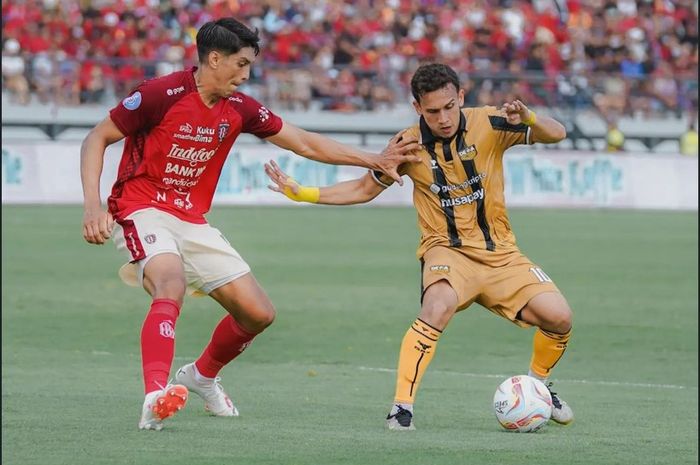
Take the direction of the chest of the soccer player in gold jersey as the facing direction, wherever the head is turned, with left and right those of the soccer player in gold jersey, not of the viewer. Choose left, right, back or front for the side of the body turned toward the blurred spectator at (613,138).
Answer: back

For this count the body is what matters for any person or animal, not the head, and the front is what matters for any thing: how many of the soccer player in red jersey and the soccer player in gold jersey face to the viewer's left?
0

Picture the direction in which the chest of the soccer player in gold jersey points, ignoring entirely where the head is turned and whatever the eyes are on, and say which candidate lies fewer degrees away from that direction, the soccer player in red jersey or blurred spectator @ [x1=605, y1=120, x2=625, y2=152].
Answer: the soccer player in red jersey

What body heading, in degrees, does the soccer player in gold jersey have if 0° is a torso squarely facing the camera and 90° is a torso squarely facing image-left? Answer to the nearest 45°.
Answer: approximately 0°

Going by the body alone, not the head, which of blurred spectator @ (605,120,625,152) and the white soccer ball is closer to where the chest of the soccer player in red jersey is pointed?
the white soccer ball

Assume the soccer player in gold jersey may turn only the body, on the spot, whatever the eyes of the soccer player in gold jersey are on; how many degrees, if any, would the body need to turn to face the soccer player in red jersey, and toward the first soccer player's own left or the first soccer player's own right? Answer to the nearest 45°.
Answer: approximately 90° to the first soccer player's own right

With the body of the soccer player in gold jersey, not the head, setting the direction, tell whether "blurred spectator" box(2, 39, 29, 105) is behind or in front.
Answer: behind

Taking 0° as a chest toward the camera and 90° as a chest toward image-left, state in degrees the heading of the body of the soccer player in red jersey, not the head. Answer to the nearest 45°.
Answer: approximately 315°
